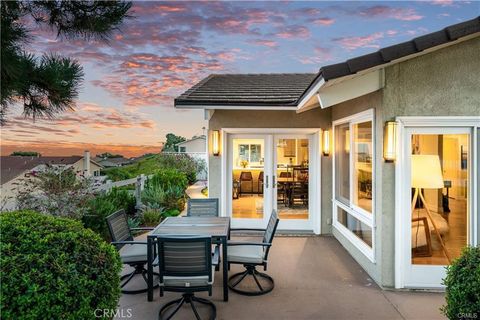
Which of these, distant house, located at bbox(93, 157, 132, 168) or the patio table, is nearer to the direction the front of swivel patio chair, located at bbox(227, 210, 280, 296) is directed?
the patio table

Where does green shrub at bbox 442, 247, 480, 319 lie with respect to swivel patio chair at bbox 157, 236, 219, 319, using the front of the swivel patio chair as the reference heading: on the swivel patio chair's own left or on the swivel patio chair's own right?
on the swivel patio chair's own right

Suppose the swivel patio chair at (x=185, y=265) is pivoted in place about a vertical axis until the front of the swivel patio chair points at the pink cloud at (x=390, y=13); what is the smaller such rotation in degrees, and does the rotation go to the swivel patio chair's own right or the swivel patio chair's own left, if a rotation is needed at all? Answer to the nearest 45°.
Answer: approximately 45° to the swivel patio chair's own right

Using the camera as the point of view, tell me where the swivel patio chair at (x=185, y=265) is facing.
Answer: facing away from the viewer

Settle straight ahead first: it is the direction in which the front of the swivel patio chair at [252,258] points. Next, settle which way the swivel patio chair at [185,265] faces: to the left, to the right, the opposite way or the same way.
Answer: to the right

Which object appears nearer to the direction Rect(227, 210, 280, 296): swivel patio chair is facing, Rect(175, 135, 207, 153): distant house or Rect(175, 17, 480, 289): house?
the distant house

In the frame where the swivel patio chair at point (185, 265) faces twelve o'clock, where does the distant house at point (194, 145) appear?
The distant house is roughly at 12 o'clock from the swivel patio chair.

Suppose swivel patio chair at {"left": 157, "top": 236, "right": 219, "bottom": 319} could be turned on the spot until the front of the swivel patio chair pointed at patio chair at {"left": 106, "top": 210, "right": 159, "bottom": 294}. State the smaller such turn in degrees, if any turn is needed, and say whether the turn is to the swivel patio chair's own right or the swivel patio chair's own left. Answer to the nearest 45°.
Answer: approximately 45° to the swivel patio chair's own left

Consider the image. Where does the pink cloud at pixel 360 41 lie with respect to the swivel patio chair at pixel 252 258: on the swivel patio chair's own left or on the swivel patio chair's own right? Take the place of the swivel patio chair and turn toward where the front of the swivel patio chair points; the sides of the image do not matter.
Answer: on the swivel patio chair's own right

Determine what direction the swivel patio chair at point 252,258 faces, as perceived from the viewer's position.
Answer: facing to the left of the viewer
